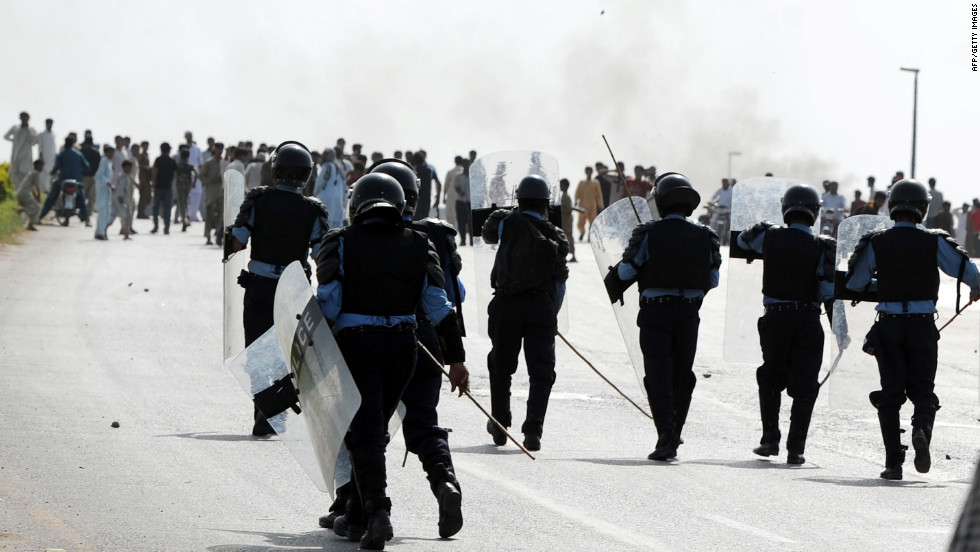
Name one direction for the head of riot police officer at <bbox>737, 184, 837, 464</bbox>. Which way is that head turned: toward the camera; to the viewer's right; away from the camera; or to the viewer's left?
away from the camera

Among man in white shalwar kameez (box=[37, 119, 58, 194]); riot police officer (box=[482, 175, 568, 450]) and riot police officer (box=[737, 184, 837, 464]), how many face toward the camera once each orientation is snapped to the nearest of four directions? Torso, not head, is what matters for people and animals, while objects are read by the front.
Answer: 1

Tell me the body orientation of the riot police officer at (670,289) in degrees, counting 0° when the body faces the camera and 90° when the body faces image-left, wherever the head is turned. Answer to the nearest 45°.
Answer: approximately 180°

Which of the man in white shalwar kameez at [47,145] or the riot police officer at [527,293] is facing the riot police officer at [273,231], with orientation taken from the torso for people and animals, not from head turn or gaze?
the man in white shalwar kameez

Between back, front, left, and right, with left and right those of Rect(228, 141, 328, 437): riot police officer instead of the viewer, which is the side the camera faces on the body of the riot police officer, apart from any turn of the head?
back

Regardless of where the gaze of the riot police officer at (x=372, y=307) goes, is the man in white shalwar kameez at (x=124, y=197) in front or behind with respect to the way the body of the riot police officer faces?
in front

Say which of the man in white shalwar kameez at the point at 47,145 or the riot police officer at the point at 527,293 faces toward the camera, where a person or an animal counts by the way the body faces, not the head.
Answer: the man in white shalwar kameez

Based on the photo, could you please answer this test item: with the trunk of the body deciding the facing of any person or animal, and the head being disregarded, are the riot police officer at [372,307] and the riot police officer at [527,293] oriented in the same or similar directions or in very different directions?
same or similar directions

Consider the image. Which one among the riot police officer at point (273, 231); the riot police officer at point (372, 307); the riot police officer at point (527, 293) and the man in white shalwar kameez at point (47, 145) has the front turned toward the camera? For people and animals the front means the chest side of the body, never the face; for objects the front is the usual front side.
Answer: the man in white shalwar kameez

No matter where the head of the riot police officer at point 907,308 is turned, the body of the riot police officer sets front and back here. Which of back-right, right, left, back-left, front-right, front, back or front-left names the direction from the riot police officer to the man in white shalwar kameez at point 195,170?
front-left

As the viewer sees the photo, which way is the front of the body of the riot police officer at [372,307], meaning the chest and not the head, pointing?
away from the camera

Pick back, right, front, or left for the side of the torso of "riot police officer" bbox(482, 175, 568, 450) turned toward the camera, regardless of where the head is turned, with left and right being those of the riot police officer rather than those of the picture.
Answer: back

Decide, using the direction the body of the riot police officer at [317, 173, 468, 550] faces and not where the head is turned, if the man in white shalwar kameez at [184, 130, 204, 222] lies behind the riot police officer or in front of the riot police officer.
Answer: in front

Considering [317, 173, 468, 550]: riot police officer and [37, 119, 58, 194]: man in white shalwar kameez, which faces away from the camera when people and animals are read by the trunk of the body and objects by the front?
the riot police officer

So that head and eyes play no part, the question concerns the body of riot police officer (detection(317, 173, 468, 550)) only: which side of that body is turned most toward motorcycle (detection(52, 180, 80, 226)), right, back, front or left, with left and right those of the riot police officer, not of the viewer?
front

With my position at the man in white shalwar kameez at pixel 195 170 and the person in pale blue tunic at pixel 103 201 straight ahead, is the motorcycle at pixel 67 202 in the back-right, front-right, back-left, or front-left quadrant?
front-right

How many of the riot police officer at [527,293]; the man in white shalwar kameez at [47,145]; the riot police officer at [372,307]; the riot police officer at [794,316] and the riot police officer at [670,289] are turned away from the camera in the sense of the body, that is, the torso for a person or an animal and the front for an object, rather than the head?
4

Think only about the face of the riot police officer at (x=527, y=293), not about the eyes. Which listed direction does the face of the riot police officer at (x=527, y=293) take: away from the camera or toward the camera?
away from the camera

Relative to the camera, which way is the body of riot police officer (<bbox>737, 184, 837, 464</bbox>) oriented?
away from the camera

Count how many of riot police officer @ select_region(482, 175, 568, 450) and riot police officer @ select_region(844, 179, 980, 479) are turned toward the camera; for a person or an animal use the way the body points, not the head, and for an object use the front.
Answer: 0
